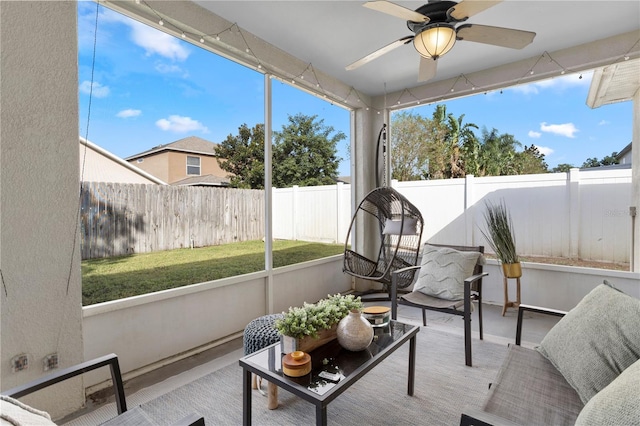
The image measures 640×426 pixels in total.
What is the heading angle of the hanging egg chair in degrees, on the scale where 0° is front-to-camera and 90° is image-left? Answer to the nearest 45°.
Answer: approximately 45°

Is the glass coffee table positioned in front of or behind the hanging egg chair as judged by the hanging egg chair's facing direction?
in front

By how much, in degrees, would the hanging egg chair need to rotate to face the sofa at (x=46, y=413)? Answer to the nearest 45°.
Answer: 0° — it already faces it

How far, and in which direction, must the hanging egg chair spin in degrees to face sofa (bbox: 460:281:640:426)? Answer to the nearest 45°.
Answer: approximately 45° to its left

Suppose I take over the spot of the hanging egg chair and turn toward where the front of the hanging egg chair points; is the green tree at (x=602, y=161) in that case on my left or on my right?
on my left

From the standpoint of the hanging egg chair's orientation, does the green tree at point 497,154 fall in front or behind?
behind
